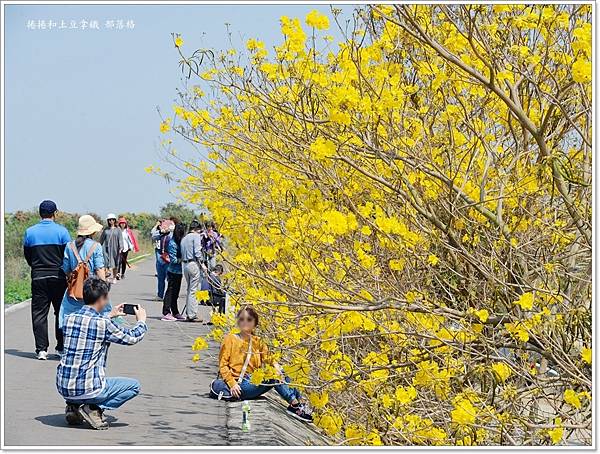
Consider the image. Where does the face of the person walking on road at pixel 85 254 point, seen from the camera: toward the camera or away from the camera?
away from the camera

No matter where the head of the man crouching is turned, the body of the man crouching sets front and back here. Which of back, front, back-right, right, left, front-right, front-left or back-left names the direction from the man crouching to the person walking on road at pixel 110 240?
front-left

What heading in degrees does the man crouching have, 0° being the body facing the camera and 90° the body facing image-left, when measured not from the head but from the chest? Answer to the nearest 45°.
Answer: approximately 225°

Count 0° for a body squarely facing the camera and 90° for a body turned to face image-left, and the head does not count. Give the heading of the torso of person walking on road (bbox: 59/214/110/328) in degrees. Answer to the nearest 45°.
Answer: approximately 225°

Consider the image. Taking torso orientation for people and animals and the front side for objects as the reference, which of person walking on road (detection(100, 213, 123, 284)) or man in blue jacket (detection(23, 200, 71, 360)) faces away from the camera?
the man in blue jacket

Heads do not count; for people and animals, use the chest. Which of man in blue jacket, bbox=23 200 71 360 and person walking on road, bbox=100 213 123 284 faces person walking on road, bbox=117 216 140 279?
the man in blue jacket

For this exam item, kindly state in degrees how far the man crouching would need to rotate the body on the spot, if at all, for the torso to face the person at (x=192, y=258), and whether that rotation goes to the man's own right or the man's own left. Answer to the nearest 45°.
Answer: approximately 45° to the man's own left

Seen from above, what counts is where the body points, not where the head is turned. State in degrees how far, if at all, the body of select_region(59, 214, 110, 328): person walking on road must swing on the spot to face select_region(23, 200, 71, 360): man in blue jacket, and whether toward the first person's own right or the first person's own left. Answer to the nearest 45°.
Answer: approximately 90° to the first person's own left

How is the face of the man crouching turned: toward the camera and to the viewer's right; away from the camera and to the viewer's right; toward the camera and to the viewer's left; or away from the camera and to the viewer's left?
away from the camera and to the viewer's right

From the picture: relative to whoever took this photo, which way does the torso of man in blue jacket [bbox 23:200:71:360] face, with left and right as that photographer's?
facing away from the viewer
